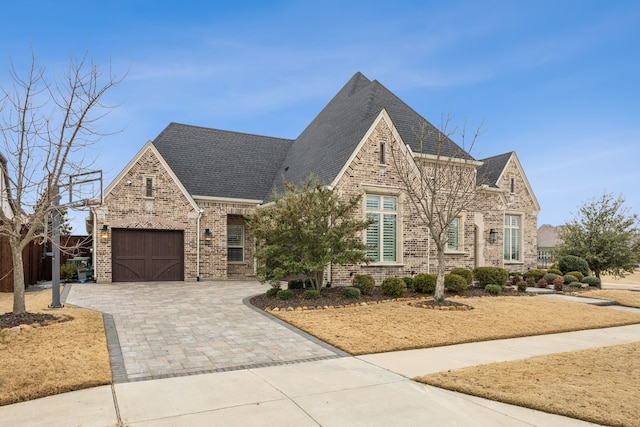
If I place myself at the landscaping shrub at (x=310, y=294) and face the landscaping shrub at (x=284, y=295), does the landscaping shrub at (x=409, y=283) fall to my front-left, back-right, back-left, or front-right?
back-right

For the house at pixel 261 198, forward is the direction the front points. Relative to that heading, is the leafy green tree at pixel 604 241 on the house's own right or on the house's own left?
on the house's own left

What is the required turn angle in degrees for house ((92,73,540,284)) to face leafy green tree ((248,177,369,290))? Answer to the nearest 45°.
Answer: approximately 45° to its right

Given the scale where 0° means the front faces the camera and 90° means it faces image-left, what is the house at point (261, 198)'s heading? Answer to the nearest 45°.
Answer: approximately 315°

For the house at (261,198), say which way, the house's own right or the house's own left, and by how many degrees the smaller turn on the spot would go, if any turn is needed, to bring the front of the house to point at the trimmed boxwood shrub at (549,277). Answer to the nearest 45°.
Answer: approximately 45° to the house's own left
